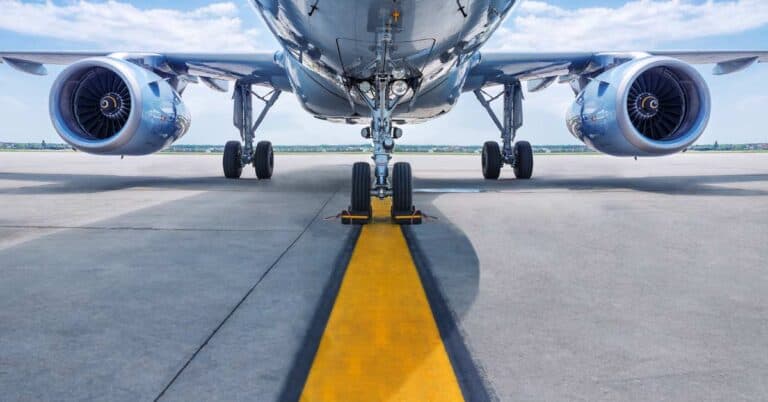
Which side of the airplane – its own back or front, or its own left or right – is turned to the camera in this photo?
front
